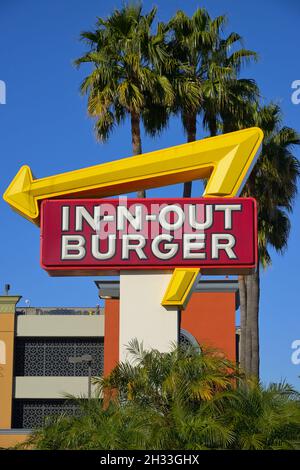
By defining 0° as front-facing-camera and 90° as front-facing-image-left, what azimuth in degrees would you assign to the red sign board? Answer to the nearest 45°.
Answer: approximately 0°

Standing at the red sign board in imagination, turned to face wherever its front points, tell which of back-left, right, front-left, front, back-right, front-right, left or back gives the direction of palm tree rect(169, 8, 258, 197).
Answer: back

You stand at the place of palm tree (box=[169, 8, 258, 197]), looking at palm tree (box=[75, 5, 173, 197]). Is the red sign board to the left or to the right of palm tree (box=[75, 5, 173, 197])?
left

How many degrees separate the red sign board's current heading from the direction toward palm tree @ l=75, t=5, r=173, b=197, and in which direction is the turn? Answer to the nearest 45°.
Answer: approximately 180°

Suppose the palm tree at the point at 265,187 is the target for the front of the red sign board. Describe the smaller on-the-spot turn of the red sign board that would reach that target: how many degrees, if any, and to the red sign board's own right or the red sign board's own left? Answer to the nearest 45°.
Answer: approximately 180°
